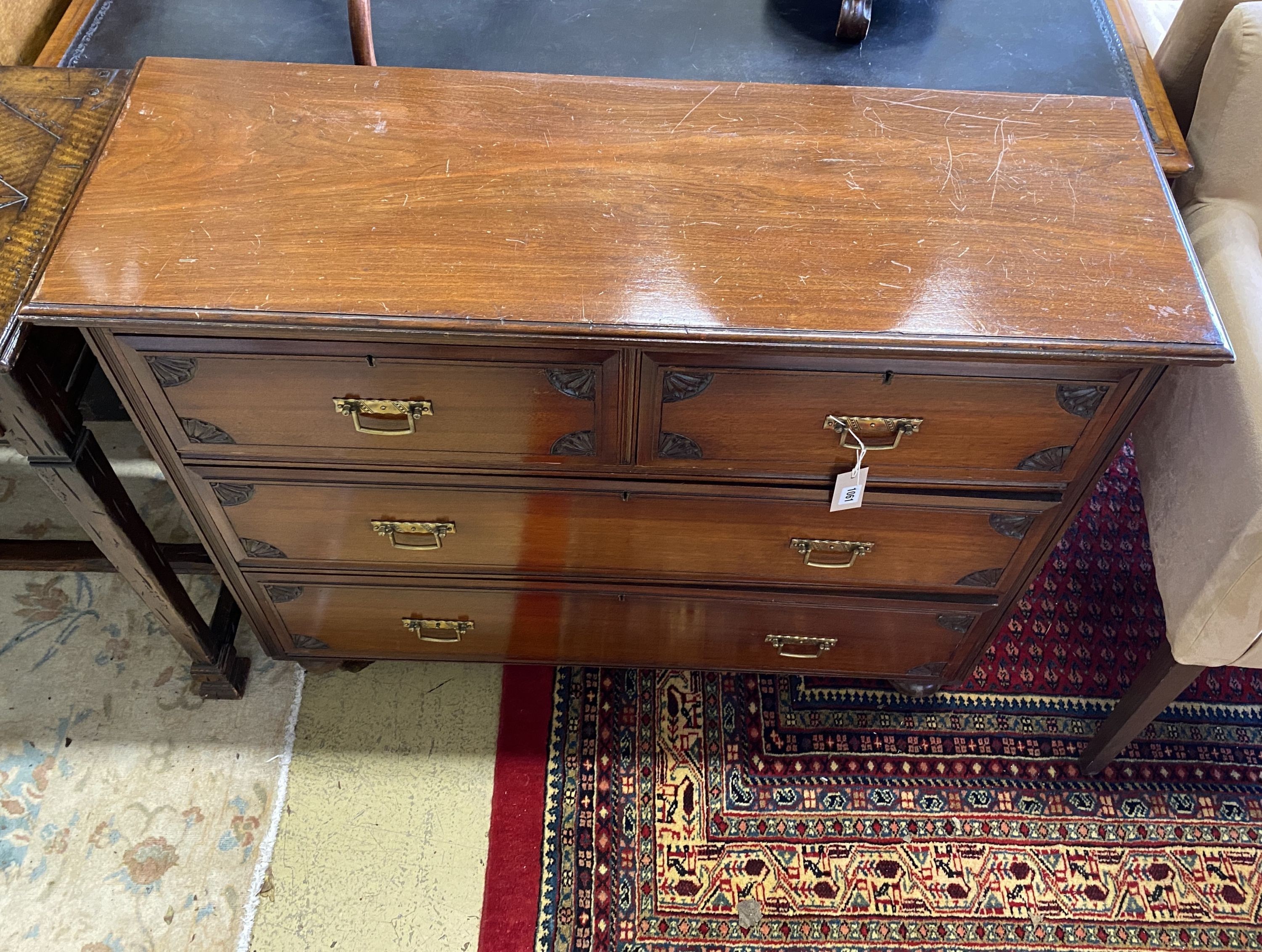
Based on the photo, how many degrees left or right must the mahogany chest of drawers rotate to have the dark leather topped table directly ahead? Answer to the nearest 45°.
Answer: approximately 180°

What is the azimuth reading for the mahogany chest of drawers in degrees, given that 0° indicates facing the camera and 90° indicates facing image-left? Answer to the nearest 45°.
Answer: approximately 0°

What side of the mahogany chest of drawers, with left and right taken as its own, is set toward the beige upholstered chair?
left

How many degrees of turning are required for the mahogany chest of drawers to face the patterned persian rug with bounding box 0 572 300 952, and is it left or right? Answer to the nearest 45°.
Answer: approximately 90° to its right
